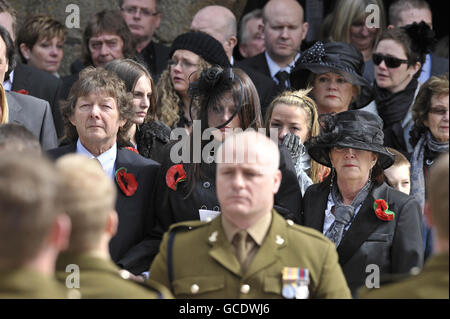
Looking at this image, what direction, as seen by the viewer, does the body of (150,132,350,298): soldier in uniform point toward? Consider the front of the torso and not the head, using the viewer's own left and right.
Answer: facing the viewer

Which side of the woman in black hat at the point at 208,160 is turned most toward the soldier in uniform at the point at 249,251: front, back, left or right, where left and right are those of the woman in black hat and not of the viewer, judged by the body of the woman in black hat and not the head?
front

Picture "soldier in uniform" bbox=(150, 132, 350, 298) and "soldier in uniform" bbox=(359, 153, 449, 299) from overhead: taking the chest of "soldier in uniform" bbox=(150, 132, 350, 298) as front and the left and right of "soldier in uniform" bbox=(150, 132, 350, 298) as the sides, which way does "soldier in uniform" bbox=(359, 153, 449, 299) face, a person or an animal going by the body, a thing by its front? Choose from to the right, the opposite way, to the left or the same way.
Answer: the opposite way

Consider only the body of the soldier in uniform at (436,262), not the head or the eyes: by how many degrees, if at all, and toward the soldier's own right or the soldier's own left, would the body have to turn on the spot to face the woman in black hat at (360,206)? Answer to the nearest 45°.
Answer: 0° — they already face them

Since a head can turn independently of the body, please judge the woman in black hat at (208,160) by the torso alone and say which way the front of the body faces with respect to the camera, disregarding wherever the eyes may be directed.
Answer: toward the camera

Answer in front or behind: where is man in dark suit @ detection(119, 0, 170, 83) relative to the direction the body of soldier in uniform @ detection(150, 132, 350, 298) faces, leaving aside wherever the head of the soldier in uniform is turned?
behind

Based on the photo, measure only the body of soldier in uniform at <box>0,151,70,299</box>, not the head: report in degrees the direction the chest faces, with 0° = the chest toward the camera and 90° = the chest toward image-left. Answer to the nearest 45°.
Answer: approximately 180°

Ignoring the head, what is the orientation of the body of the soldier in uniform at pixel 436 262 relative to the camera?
away from the camera

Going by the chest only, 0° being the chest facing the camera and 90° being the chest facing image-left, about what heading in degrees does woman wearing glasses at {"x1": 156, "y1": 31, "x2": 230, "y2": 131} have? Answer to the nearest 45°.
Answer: approximately 45°

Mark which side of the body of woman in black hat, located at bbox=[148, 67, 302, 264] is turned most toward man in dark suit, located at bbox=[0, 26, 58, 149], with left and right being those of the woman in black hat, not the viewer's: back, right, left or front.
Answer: right

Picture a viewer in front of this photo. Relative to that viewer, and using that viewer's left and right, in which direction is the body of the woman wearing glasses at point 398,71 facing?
facing the viewer and to the left of the viewer

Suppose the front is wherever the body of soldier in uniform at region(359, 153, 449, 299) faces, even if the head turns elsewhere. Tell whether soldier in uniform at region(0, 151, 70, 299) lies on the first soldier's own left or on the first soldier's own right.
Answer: on the first soldier's own left

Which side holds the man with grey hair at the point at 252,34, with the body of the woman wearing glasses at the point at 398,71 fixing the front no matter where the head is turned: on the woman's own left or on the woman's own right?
on the woman's own right
